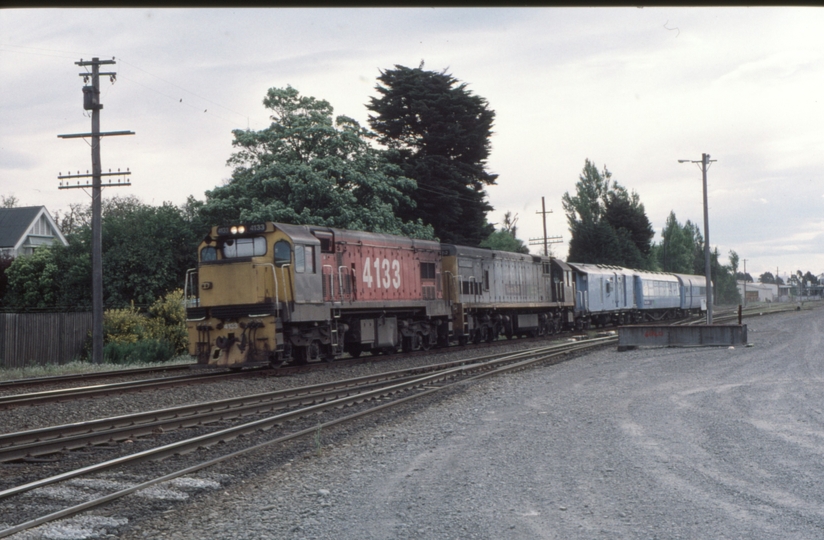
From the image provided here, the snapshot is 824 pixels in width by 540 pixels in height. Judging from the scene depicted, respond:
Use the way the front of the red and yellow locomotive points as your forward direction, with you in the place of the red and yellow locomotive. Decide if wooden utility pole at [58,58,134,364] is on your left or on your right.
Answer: on your right

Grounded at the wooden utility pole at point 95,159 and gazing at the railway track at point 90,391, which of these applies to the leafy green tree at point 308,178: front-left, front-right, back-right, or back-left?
back-left

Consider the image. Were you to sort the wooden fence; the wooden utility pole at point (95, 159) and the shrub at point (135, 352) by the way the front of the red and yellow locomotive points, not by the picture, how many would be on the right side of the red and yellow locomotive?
3

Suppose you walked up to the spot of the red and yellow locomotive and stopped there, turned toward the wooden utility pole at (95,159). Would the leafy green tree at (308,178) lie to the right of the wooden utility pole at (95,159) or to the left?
right

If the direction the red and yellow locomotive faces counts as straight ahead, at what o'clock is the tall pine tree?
The tall pine tree is roughly at 5 o'clock from the red and yellow locomotive.

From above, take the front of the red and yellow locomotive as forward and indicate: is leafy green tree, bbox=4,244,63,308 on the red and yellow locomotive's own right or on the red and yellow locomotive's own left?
on the red and yellow locomotive's own right

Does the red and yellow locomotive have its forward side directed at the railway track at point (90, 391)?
yes

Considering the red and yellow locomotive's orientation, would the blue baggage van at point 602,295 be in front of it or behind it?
behind

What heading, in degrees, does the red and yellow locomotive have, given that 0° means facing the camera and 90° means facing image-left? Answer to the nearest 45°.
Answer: approximately 45°

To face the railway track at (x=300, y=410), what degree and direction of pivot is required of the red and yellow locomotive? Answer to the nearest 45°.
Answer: approximately 45° to its left
